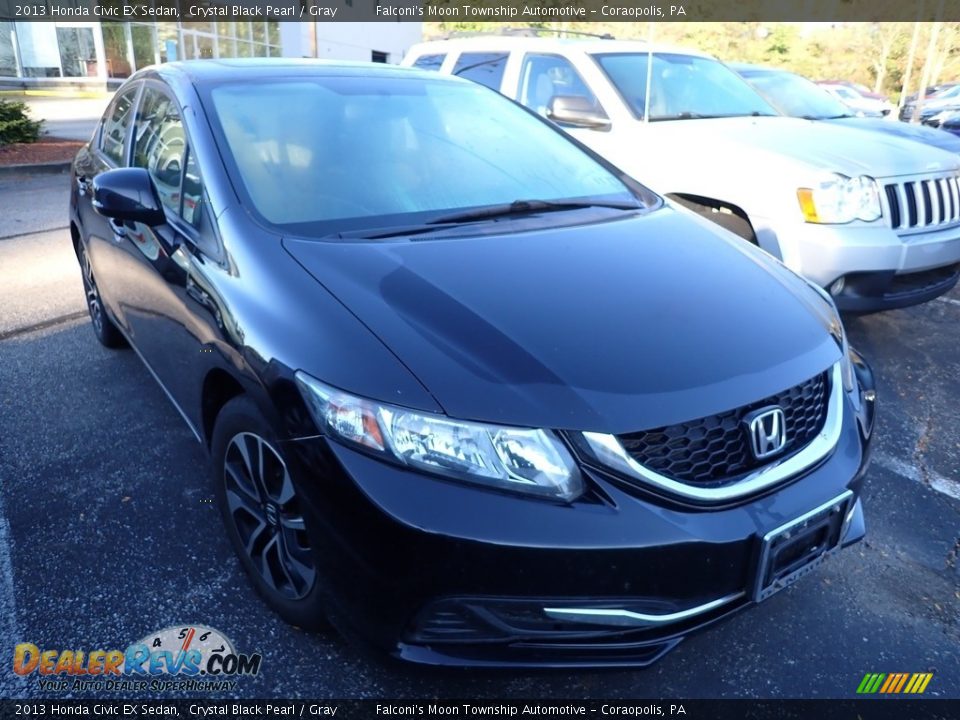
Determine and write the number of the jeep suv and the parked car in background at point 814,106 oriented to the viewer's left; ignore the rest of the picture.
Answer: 0

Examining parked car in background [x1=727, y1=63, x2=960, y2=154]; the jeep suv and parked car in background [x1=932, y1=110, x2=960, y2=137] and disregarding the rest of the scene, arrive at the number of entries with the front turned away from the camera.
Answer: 0

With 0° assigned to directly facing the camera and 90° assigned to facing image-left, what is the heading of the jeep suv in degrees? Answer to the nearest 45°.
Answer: approximately 315°

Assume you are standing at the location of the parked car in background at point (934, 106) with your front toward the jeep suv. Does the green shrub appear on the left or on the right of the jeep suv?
right

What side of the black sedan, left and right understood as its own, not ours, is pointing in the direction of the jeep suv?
left

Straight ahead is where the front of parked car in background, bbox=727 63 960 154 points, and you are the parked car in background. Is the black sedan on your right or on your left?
on your right

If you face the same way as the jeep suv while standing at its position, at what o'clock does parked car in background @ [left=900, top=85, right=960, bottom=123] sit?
The parked car in background is roughly at 8 o'clock from the jeep suv.

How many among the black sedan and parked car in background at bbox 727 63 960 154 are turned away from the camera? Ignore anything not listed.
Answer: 0

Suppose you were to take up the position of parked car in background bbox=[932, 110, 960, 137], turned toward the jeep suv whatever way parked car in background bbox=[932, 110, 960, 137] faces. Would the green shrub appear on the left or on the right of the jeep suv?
right

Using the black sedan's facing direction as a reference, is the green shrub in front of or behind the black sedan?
behind

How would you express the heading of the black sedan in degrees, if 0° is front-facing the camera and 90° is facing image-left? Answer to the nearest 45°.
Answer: approximately 315°

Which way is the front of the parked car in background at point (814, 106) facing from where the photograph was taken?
facing the viewer and to the right of the viewer

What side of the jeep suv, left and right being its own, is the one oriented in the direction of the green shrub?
back

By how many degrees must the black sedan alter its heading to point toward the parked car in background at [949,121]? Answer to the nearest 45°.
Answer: approximately 90° to its left
